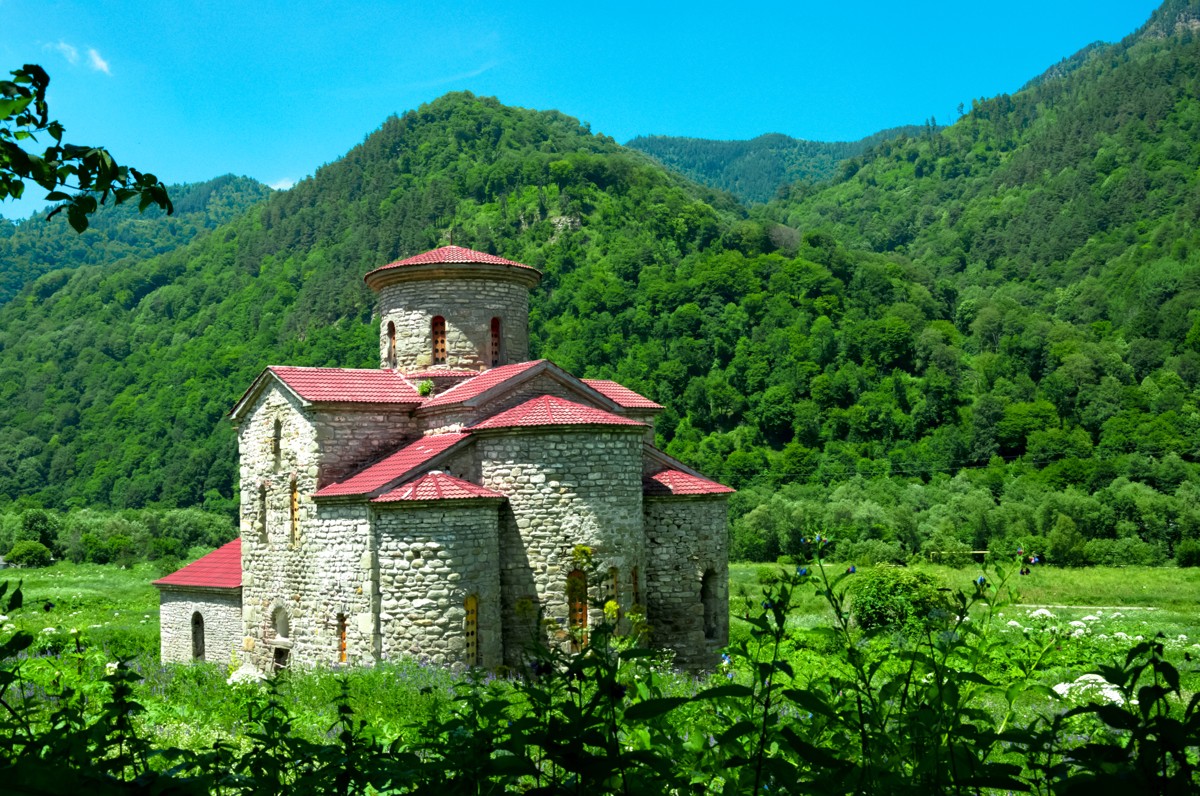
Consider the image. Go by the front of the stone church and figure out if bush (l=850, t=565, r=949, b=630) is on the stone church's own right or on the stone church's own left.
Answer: on the stone church's own right

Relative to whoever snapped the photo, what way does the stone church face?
facing away from the viewer and to the left of the viewer
